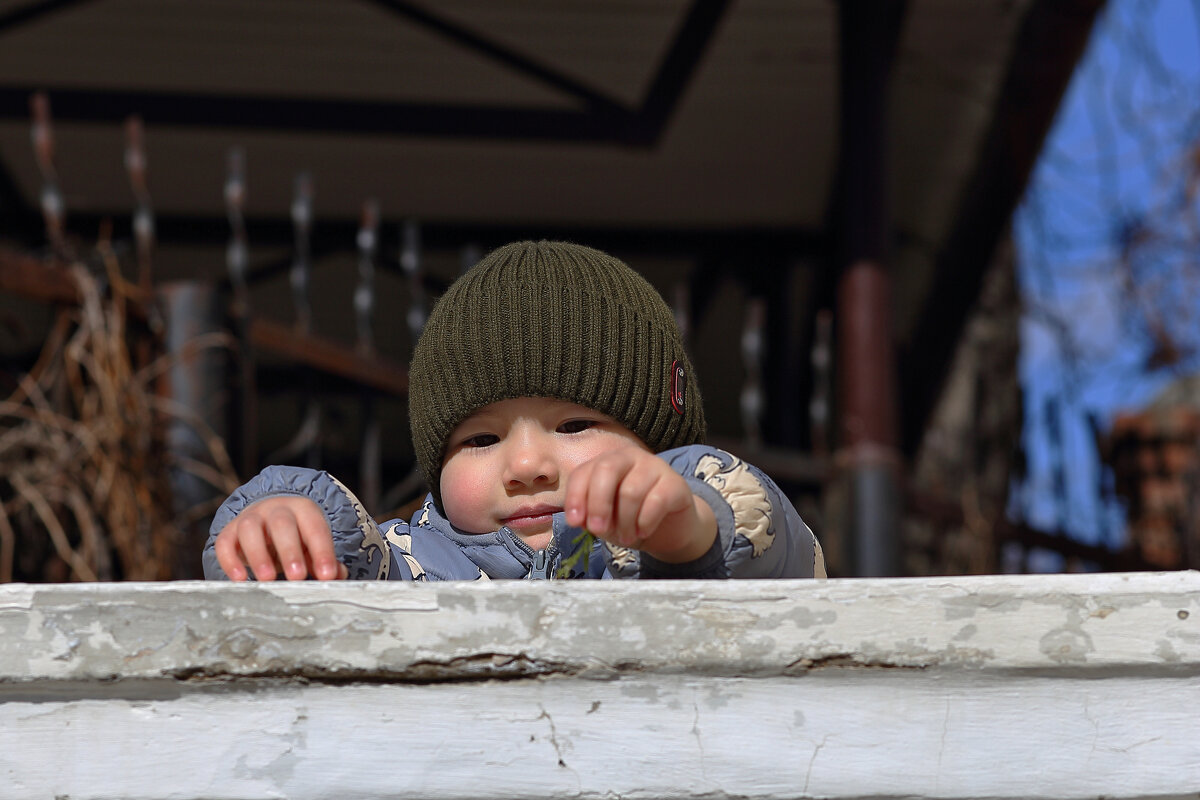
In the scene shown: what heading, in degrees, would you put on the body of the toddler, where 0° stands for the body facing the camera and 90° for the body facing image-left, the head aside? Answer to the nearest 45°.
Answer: approximately 0°

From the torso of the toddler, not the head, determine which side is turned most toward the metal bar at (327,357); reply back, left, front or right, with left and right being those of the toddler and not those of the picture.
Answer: back

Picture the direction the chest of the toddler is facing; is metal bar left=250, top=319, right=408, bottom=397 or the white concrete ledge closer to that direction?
the white concrete ledge

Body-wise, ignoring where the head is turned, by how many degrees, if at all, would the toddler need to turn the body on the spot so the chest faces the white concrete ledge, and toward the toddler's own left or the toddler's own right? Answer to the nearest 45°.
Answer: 0° — they already face it

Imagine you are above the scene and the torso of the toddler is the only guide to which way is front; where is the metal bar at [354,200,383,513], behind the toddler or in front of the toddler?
behind

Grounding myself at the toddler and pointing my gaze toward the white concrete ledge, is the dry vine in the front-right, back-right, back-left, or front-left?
back-right
